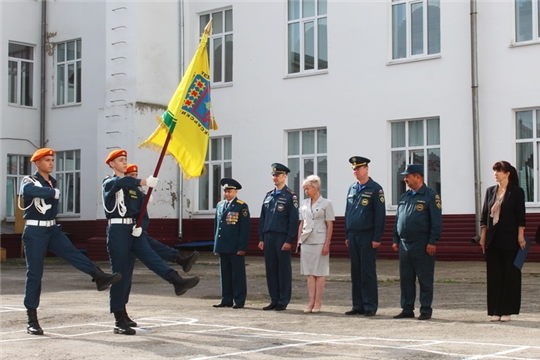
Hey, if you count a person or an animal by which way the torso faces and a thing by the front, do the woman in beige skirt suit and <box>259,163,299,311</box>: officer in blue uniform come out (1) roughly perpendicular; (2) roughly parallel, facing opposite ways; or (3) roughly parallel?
roughly parallel

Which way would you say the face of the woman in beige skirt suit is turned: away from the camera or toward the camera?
toward the camera

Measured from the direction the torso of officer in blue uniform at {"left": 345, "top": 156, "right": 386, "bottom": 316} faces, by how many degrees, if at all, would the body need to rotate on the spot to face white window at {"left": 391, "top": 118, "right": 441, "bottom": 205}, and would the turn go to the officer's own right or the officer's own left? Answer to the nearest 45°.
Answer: approximately 135° to the officer's own right

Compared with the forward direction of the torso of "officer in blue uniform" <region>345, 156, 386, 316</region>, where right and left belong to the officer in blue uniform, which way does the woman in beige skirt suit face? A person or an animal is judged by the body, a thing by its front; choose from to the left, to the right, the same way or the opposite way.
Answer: the same way

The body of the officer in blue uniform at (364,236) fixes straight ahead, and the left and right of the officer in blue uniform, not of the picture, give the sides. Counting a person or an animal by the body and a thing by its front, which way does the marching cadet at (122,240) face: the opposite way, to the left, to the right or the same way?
to the left

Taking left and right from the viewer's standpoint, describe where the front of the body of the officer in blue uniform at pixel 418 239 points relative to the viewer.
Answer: facing the viewer and to the left of the viewer

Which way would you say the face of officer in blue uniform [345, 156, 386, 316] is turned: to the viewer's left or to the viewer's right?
to the viewer's left

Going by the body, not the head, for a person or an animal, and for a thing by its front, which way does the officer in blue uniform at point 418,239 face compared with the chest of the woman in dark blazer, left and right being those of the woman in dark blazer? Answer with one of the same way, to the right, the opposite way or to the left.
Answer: the same way

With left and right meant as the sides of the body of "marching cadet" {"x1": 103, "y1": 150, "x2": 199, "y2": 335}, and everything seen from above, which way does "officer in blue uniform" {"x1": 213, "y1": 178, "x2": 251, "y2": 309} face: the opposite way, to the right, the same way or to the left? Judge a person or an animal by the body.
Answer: to the right

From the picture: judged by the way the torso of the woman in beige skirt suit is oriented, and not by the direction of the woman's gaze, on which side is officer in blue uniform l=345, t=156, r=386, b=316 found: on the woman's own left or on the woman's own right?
on the woman's own left

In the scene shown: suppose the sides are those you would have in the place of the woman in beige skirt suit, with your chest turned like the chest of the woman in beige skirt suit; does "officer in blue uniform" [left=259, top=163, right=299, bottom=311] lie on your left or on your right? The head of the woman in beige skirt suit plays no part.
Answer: on your right

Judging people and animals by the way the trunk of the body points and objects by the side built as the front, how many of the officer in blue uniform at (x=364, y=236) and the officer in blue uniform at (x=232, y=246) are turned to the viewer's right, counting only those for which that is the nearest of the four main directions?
0

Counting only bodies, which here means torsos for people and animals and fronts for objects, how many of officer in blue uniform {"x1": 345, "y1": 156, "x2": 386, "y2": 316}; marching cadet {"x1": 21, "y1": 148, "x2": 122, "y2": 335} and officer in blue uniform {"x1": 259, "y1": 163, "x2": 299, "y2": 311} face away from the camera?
0
